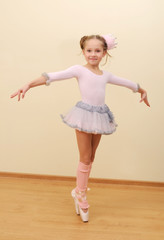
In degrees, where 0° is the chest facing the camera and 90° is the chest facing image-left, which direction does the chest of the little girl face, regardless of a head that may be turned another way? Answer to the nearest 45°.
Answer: approximately 0°
